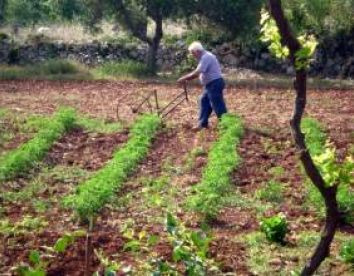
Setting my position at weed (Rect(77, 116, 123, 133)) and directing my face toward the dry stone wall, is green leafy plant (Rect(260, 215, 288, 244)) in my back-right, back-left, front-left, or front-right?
back-right

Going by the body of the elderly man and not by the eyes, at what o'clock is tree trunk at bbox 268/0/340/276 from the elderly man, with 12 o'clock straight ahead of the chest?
The tree trunk is roughly at 9 o'clock from the elderly man.

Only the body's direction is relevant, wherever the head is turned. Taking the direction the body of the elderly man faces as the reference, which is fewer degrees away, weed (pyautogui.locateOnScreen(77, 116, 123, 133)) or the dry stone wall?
the weed

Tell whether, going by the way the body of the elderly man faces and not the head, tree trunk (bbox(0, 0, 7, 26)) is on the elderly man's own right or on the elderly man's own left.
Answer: on the elderly man's own right

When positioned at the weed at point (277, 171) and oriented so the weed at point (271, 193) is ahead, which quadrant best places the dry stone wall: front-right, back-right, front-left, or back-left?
back-right

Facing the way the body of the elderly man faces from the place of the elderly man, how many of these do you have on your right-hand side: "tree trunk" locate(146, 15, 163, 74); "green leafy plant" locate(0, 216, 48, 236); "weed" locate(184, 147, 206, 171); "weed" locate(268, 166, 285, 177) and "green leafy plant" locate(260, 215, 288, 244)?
1

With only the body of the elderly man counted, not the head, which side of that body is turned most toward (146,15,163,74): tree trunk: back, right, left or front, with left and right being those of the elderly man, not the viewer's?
right

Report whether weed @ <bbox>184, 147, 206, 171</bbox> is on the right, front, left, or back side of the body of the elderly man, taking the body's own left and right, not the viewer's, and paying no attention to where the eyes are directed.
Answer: left

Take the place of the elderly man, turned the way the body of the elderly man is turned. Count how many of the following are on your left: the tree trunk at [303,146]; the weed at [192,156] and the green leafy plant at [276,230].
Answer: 3

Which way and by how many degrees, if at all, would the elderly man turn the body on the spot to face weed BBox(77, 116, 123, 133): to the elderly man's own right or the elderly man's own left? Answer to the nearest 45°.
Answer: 0° — they already face it

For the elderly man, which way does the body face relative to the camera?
to the viewer's left

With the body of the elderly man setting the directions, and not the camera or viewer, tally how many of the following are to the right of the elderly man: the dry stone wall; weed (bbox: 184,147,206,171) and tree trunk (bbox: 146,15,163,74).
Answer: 2

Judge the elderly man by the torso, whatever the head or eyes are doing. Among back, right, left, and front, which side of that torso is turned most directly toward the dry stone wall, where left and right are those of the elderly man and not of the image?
right
